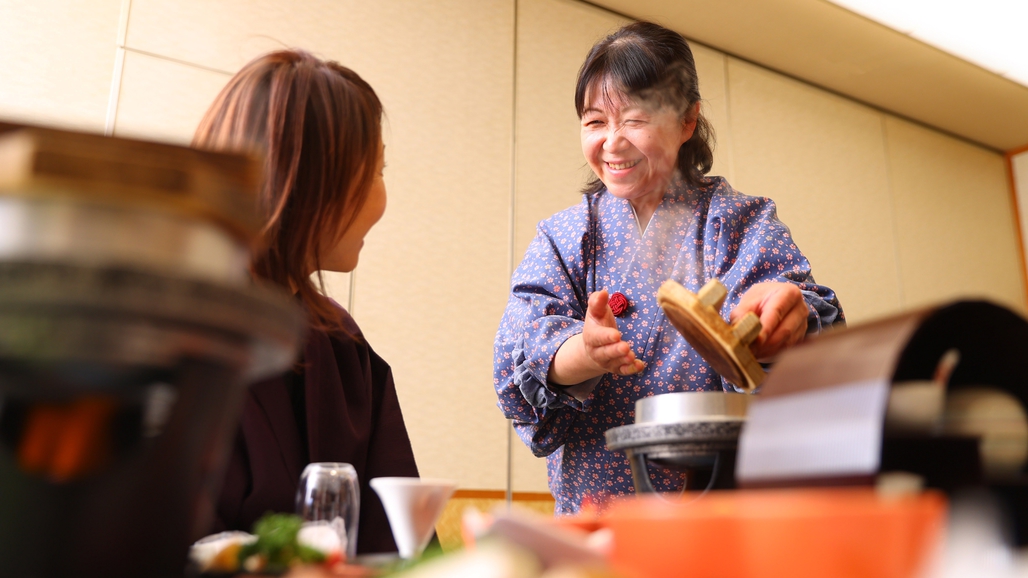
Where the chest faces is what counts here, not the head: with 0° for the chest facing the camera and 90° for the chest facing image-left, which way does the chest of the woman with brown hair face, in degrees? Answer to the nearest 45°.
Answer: approximately 225°

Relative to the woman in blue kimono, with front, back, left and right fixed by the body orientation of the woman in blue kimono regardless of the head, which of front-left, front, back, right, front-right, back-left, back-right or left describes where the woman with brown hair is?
front-right

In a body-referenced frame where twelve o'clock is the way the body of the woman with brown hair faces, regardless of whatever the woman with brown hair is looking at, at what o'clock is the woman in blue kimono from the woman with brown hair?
The woman in blue kimono is roughly at 1 o'clock from the woman with brown hair.

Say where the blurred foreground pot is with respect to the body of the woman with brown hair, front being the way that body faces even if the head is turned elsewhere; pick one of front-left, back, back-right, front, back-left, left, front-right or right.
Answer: back-right

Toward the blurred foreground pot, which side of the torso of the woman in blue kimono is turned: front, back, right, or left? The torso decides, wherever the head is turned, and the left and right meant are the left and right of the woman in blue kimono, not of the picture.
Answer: front

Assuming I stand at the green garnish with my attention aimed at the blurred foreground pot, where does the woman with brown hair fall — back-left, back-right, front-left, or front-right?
back-right

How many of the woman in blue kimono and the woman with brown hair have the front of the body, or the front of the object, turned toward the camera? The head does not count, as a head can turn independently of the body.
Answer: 1

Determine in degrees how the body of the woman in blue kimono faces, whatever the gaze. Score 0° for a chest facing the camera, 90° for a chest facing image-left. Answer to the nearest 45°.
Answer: approximately 0°

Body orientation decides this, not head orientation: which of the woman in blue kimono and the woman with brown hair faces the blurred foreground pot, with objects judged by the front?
the woman in blue kimono

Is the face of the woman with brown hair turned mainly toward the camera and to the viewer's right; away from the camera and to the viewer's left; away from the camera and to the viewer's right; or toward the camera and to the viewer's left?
away from the camera and to the viewer's right

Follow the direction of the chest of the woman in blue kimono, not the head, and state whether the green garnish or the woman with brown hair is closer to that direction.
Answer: the green garnish

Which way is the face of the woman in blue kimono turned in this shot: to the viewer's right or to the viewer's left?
to the viewer's left

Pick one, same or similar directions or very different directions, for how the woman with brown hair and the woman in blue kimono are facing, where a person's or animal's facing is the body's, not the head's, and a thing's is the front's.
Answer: very different directions

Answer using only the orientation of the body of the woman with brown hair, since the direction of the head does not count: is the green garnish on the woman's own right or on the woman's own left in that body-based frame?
on the woman's own right
